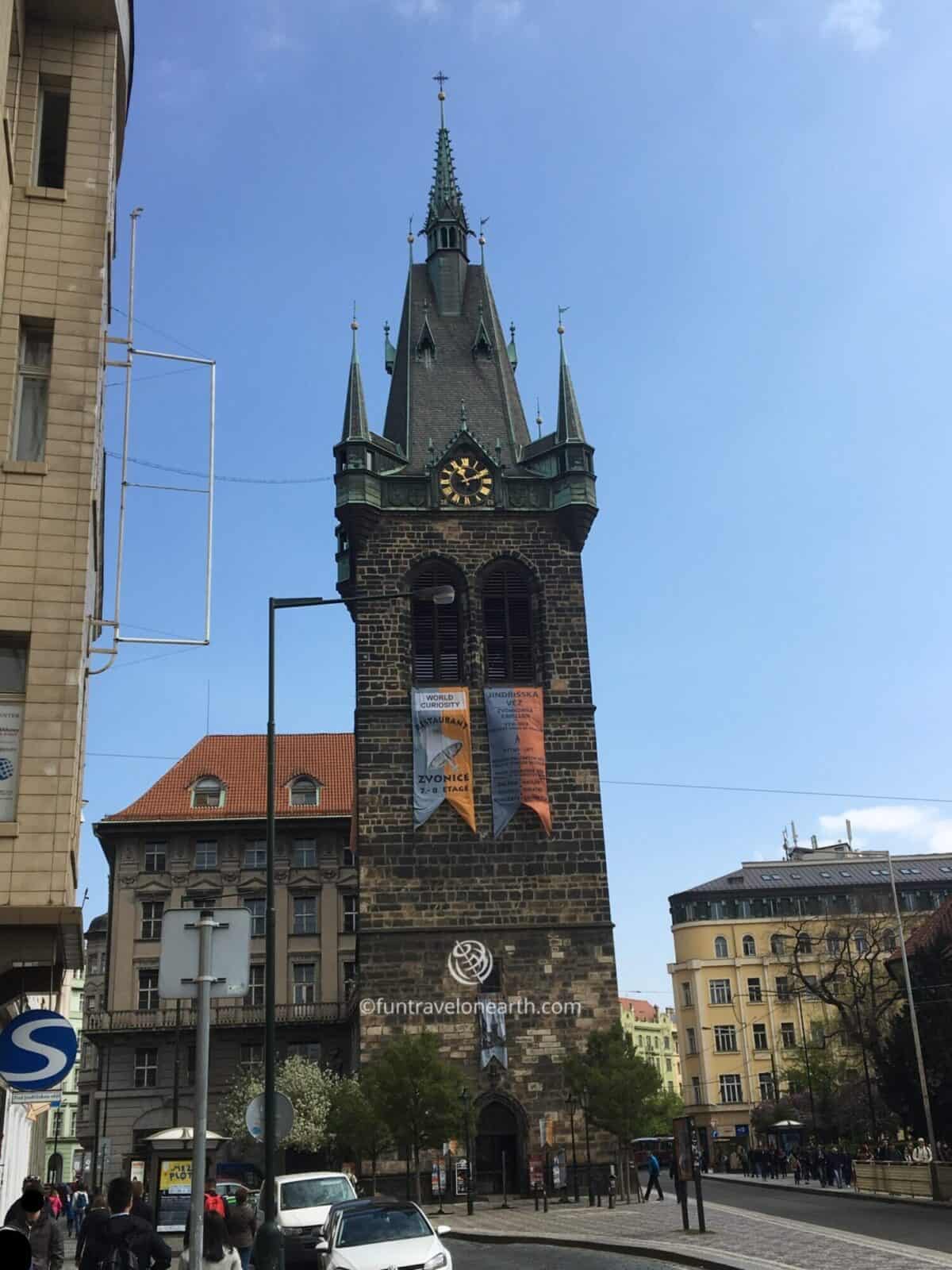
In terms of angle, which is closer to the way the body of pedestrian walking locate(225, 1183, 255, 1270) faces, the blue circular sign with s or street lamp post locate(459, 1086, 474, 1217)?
the street lamp post

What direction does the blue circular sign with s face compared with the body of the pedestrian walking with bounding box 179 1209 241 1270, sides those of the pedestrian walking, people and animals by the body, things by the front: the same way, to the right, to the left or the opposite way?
the opposite way

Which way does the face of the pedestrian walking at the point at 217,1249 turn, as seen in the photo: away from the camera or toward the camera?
away from the camera

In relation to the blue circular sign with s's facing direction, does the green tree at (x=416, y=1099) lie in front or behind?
behind

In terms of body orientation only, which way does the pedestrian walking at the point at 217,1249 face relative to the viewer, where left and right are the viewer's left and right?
facing away from the viewer

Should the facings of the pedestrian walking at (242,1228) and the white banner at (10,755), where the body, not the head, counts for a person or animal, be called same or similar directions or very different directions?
very different directions

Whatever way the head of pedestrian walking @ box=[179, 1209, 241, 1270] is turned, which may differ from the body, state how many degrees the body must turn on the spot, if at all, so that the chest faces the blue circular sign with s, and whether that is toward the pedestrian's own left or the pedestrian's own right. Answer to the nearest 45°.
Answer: approximately 45° to the pedestrian's own left

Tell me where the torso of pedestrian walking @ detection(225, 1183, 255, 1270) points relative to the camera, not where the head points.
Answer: away from the camera

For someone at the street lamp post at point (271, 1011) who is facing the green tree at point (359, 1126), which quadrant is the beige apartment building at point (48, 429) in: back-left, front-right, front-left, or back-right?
back-left
